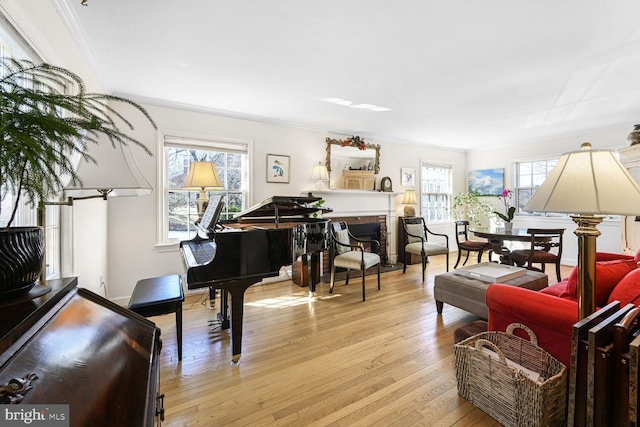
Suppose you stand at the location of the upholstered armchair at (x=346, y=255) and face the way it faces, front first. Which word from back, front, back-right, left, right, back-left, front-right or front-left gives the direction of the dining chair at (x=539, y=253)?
front-left

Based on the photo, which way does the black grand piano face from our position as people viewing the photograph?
facing the viewer and to the left of the viewer

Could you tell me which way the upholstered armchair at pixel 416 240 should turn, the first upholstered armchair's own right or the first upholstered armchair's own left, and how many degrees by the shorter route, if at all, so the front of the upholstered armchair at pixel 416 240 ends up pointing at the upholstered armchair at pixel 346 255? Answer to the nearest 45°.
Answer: approximately 90° to the first upholstered armchair's own right

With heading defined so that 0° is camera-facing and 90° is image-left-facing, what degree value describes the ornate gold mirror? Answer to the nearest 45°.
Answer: approximately 315°

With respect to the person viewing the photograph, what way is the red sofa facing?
facing away from the viewer and to the left of the viewer

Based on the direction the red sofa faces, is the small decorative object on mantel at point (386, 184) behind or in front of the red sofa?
in front

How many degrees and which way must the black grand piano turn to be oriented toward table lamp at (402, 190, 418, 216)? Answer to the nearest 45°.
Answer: approximately 180°

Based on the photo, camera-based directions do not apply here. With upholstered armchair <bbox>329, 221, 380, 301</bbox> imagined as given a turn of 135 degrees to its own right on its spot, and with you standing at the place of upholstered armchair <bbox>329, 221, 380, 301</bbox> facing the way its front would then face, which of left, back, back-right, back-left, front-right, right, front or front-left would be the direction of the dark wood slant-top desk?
left

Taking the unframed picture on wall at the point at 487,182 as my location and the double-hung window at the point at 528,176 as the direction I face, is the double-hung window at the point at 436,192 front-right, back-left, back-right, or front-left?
back-right

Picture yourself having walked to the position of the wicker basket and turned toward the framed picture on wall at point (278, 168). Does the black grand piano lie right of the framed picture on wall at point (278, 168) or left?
left
